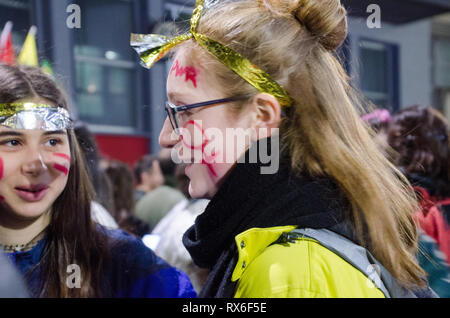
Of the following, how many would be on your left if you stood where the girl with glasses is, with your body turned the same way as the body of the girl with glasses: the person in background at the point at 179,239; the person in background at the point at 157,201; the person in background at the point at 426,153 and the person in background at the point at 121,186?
0

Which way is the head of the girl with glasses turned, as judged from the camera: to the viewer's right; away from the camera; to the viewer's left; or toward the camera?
to the viewer's left

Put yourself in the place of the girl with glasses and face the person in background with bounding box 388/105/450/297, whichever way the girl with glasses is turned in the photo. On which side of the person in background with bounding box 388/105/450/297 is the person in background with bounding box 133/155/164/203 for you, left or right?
left

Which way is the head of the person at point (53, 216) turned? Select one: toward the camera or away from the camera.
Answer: toward the camera

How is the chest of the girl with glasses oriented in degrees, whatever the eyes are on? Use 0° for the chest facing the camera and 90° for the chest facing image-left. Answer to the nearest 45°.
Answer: approximately 90°

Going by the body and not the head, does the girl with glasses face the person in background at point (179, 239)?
no
